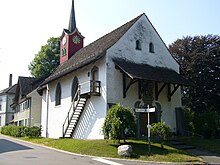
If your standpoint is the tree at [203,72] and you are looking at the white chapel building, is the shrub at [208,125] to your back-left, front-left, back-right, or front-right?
front-left

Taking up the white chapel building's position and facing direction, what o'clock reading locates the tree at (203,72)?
The tree is roughly at 9 o'clock from the white chapel building.

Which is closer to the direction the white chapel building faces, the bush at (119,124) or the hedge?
the bush

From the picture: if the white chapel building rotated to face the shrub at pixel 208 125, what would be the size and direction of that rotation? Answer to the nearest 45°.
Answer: approximately 45° to its left

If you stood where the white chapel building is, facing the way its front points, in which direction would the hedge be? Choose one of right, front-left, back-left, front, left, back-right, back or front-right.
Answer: back

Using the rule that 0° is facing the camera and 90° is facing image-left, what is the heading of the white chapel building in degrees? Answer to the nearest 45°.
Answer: approximately 315°

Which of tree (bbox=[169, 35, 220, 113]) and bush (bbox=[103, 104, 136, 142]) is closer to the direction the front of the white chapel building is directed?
the bush

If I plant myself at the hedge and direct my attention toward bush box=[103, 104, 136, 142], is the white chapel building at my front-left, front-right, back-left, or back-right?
front-left

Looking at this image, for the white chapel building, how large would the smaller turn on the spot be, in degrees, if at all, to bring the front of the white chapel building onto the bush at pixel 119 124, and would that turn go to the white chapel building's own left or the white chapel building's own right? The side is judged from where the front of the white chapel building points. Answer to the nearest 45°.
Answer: approximately 45° to the white chapel building's own right
